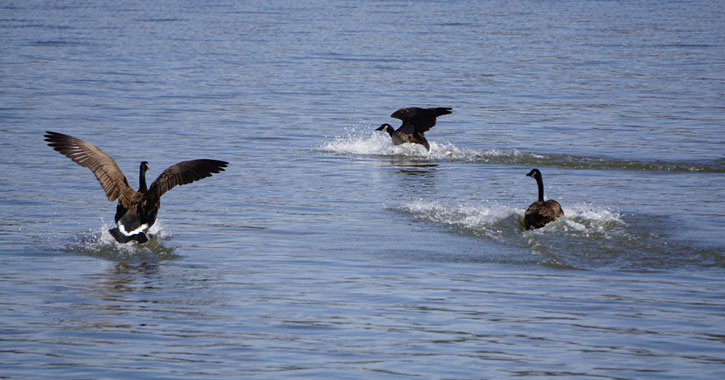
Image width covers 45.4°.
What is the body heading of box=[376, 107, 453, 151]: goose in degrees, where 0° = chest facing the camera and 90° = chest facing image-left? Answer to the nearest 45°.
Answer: approximately 90°

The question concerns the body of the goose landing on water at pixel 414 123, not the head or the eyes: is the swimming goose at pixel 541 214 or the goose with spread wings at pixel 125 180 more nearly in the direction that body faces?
the goose with spread wings

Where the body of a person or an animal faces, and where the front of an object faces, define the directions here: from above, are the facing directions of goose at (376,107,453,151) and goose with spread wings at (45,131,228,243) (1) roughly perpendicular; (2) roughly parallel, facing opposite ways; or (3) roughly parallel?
roughly perpendicular

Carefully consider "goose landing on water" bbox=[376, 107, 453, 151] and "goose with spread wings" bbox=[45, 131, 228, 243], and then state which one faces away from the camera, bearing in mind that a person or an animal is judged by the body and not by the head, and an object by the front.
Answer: the goose with spread wings

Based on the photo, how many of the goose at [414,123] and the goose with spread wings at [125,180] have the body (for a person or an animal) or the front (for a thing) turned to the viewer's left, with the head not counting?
1

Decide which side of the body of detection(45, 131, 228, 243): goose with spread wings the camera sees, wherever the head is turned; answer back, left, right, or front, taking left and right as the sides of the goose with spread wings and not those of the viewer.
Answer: back

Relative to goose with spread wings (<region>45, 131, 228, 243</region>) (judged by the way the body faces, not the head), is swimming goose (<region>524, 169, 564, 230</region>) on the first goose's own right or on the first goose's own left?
on the first goose's own right
